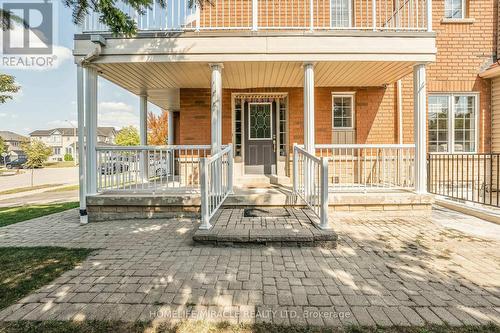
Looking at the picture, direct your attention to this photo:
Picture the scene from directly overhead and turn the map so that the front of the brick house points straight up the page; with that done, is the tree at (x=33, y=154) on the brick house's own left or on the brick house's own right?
on the brick house's own right

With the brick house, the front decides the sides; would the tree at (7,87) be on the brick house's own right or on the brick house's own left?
on the brick house's own right

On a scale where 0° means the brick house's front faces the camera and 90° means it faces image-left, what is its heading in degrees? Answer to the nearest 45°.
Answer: approximately 0°

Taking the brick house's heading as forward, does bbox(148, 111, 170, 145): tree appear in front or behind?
behind

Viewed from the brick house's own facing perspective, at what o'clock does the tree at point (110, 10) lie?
The tree is roughly at 1 o'clock from the brick house.

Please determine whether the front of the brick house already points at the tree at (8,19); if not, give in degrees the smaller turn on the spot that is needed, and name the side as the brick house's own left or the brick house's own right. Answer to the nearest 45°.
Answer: approximately 45° to the brick house's own right
